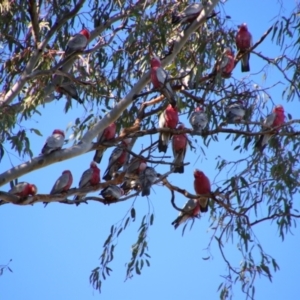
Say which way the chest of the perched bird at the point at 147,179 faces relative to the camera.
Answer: away from the camera
